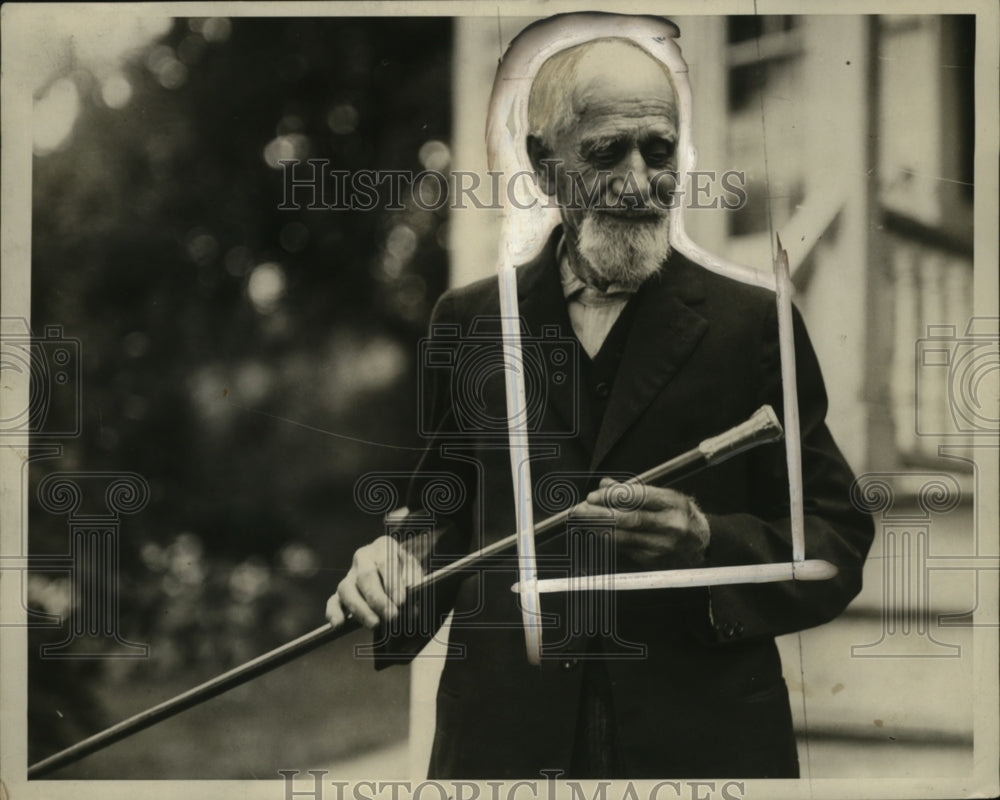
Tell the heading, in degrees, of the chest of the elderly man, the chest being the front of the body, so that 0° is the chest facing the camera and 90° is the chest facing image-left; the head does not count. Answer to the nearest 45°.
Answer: approximately 0°
